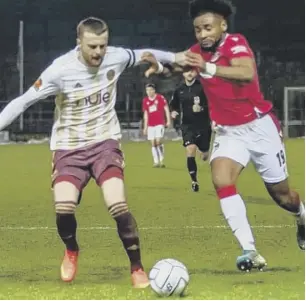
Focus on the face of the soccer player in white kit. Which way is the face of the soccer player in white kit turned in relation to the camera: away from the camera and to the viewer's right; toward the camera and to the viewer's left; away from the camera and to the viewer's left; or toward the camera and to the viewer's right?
toward the camera and to the viewer's right

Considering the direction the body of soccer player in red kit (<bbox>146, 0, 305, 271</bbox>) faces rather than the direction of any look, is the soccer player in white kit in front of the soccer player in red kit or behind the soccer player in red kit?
in front

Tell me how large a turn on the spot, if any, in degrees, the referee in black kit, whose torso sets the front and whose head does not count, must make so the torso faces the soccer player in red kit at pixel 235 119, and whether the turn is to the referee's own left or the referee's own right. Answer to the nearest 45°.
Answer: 0° — they already face them

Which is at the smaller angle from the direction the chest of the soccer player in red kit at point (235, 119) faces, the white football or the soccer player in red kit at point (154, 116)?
the white football

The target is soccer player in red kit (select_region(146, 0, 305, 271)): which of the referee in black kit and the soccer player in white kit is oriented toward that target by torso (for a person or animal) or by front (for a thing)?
the referee in black kit

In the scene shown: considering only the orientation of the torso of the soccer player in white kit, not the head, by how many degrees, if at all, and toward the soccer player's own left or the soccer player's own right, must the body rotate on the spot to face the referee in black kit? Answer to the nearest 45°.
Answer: approximately 180°

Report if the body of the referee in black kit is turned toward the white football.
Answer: yes
